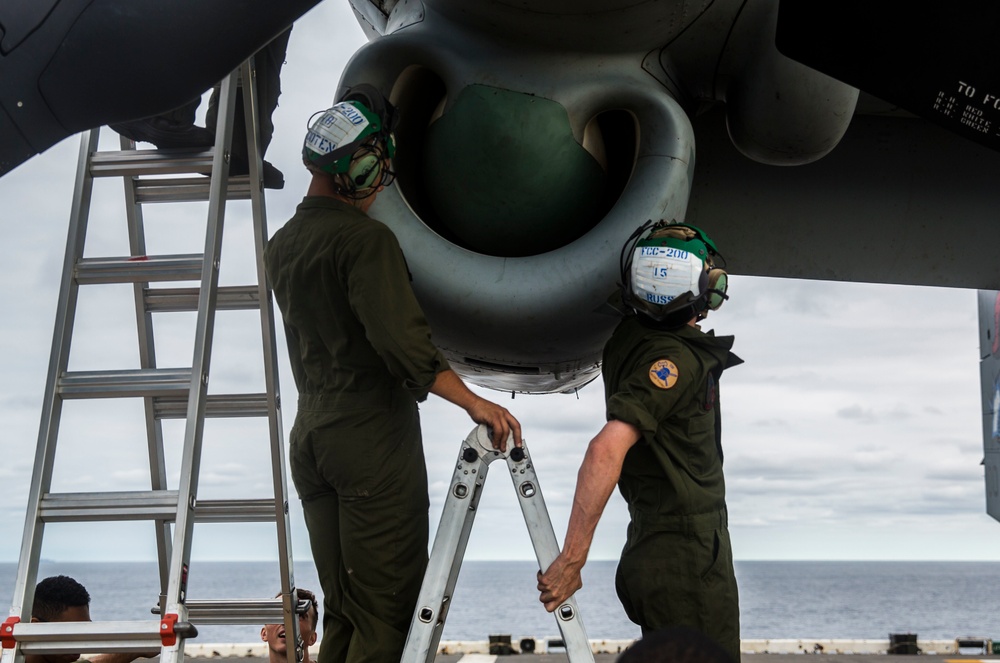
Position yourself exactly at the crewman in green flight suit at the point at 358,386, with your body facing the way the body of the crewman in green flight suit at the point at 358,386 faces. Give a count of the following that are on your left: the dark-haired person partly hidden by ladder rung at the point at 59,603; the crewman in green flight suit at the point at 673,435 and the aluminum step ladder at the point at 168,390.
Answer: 2

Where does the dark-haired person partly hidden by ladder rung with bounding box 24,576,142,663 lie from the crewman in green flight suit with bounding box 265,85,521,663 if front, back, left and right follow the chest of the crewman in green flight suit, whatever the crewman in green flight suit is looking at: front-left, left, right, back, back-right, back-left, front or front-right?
left

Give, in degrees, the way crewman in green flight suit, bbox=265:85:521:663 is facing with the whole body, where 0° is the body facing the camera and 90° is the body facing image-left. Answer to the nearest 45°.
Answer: approximately 225°

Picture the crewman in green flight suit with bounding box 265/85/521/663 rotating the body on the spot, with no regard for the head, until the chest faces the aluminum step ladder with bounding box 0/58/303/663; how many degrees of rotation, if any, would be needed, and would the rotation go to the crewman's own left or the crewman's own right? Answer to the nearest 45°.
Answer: approximately 90° to the crewman's own left

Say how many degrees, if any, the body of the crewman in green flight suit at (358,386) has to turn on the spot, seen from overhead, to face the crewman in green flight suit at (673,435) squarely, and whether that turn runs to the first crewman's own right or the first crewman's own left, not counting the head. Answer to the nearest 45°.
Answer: approximately 45° to the first crewman's own right
